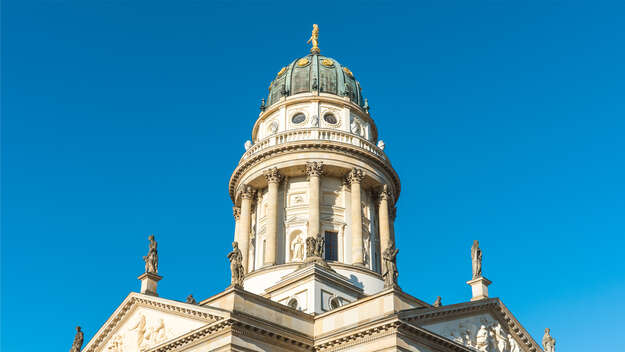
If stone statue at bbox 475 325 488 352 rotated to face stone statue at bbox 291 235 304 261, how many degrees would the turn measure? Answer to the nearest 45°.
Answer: approximately 180°

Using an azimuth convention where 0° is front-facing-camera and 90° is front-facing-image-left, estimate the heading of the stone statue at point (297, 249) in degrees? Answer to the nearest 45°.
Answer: approximately 0°

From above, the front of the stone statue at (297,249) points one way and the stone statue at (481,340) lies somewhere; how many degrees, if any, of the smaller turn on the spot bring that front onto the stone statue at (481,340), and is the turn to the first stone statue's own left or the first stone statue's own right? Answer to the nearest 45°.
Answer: approximately 45° to the first stone statue's own left

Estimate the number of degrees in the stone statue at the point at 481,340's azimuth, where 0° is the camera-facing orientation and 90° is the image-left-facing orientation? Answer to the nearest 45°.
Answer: approximately 315°
